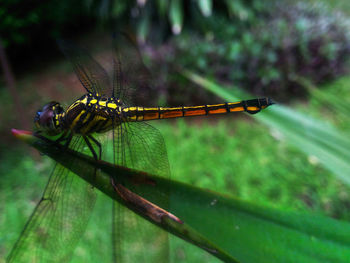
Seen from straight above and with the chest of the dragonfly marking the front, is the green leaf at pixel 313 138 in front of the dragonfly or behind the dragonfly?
behind

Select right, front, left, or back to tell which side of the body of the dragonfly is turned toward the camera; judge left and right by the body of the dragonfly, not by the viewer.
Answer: left
